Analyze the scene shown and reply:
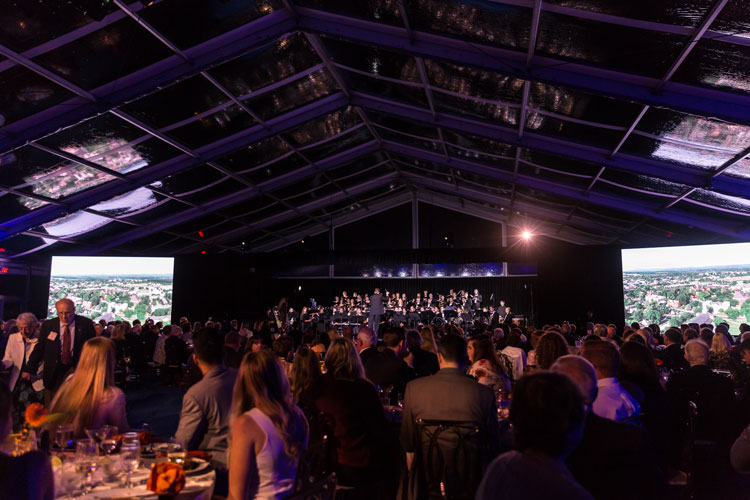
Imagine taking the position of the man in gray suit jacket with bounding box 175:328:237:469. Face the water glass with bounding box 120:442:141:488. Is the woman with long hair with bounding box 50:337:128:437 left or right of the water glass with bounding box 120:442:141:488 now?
right

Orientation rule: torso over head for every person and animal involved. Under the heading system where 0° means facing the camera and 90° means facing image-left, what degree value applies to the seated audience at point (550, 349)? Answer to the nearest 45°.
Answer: approximately 180°

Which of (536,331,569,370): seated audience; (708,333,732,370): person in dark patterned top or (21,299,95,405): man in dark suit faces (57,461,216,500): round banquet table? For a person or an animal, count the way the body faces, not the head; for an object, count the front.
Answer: the man in dark suit

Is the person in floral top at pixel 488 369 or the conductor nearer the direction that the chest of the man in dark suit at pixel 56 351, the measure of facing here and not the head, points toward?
the person in floral top

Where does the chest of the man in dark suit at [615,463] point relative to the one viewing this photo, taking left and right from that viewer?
facing away from the viewer and to the left of the viewer

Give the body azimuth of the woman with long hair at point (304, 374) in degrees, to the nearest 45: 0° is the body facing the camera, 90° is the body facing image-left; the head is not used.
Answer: approximately 180°

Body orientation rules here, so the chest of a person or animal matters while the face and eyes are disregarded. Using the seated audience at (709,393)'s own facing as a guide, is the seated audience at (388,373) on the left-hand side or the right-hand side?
on their left

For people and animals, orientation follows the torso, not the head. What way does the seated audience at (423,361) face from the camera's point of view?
away from the camera

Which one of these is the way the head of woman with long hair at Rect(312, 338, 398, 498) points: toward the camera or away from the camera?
away from the camera

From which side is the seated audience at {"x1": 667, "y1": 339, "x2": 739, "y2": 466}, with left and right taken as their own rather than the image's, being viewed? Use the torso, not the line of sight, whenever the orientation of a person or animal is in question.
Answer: back

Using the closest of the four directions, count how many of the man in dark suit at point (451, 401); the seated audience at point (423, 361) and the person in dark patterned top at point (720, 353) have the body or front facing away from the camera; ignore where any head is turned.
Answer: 3

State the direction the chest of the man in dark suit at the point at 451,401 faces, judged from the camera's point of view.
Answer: away from the camera
